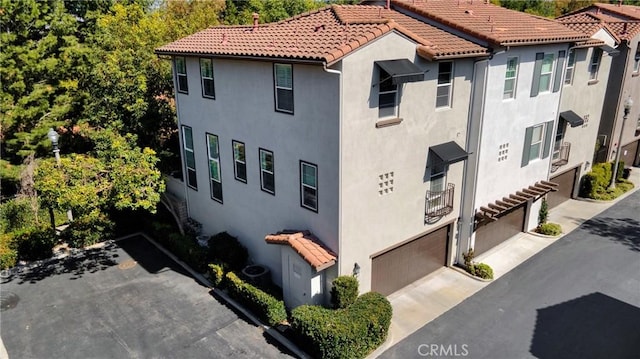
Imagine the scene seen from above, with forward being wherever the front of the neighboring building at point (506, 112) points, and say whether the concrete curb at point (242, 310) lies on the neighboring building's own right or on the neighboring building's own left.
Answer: on the neighboring building's own right

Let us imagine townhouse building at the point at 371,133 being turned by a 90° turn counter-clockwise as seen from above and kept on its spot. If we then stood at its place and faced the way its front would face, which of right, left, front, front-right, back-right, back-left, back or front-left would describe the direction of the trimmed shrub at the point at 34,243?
back-left

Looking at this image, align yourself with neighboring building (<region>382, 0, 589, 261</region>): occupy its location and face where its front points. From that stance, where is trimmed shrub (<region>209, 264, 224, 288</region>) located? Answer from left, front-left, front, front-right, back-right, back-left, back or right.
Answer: right

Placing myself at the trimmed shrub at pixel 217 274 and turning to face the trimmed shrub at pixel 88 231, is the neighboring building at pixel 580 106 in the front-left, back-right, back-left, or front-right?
back-right

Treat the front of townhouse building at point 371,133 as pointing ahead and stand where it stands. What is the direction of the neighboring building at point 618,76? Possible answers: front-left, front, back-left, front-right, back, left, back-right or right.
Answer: left

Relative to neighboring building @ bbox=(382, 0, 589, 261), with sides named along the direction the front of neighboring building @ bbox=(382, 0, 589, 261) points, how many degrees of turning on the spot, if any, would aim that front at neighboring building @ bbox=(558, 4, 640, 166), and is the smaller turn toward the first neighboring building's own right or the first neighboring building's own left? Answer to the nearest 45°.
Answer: approximately 90° to the first neighboring building's own left

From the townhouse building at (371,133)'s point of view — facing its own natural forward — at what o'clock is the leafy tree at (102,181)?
The leafy tree is roughly at 4 o'clock from the townhouse building.

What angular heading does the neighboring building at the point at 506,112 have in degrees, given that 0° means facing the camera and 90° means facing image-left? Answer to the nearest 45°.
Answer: approximately 315°

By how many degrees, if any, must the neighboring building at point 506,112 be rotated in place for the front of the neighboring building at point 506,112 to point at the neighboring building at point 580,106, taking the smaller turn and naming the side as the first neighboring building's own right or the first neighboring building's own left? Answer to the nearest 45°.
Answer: approximately 90° to the first neighboring building's own left

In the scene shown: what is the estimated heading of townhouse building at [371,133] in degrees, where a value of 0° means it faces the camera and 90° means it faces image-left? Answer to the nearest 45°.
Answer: approximately 315°

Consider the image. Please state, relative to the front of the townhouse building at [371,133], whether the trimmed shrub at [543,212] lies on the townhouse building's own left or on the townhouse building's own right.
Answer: on the townhouse building's own left

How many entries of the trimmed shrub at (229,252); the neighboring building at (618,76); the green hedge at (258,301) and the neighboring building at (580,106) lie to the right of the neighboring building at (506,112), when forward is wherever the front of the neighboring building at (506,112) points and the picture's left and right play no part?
2

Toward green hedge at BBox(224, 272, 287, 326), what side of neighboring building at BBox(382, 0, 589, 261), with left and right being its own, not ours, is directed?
right

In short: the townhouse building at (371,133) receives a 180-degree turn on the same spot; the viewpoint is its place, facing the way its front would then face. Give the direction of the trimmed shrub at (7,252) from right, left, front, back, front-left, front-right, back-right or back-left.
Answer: front-left
